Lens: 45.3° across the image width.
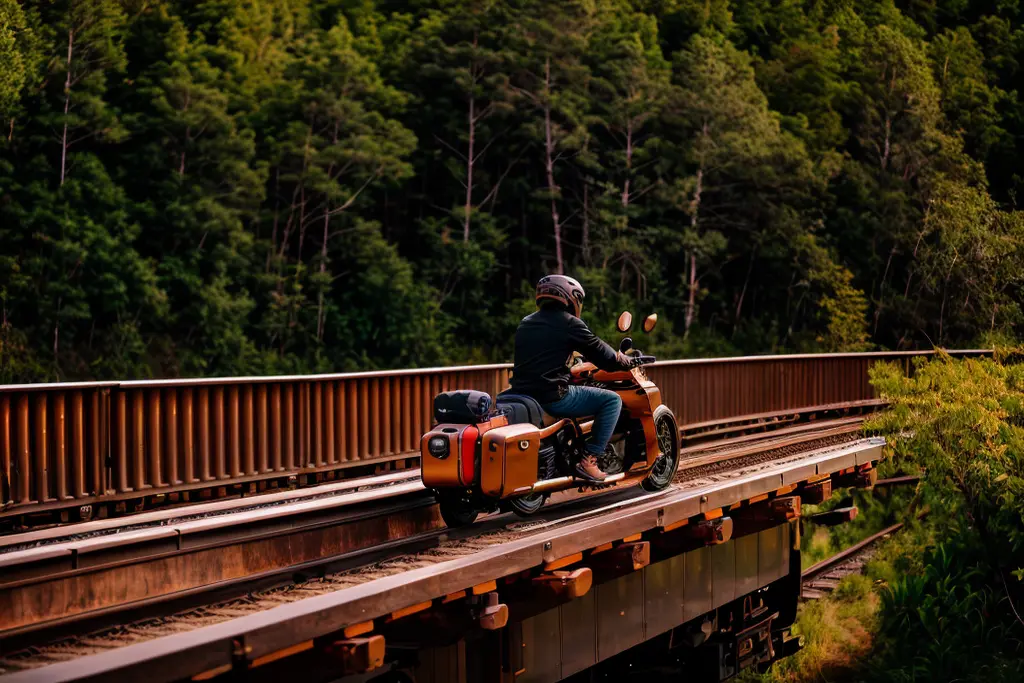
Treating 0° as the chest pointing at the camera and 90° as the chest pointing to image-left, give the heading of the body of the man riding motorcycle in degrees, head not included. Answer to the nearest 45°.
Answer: approximately 225°

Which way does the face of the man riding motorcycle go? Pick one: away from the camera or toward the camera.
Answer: away from the camera

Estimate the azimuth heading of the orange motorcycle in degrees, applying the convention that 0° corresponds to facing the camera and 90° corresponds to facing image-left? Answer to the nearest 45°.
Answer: approximately 225°
